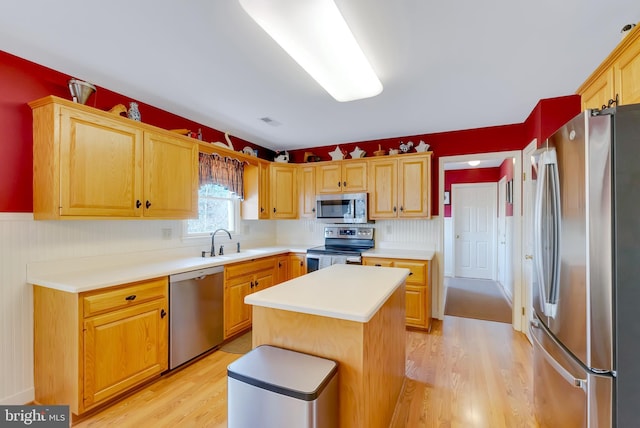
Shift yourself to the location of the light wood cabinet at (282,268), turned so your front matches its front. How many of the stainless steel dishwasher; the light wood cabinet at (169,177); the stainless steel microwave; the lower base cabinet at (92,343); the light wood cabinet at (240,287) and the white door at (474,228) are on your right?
4

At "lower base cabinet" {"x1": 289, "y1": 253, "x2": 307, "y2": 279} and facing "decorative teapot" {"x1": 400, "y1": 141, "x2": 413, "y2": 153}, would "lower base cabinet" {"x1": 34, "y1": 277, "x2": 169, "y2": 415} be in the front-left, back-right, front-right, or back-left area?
back-right

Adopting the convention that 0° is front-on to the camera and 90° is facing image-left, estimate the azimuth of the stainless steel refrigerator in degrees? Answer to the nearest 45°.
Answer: approximately 45°

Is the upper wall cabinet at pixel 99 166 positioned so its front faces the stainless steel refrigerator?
yes

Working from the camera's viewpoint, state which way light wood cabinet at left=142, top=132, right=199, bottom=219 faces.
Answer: facing the viewer and to the right of the viewer

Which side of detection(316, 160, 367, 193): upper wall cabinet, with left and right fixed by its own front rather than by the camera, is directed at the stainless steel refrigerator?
front

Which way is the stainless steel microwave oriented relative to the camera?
toward the camera

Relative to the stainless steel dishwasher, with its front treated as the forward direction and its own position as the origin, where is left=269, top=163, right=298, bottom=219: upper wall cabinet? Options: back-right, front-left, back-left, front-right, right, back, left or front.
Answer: left

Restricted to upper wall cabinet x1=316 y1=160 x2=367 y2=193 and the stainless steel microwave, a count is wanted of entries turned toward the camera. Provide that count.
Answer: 2

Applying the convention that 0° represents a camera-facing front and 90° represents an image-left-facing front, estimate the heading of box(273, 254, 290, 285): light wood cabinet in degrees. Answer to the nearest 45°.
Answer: approximately 315°

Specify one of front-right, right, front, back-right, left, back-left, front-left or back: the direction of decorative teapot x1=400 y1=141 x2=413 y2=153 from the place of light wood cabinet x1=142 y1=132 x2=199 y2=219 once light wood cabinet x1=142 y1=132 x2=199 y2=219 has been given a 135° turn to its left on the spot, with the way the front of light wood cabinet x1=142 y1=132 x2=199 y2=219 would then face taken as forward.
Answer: right

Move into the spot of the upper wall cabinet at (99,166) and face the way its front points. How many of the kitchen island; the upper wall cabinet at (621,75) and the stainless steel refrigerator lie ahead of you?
3

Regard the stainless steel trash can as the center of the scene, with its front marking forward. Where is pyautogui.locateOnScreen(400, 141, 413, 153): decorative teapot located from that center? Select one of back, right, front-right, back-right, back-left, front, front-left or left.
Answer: back

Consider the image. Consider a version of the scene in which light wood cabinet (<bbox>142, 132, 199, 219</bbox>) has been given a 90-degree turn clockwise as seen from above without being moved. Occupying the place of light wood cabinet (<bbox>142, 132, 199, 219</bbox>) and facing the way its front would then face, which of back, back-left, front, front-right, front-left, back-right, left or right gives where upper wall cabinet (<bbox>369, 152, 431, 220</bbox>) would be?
back-left

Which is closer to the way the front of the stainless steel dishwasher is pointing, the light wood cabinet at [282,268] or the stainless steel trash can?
the stainless steel trash can

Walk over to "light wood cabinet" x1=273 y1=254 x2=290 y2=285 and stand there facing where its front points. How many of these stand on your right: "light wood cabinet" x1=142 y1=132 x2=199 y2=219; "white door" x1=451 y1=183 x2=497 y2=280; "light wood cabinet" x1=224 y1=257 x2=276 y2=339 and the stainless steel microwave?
2

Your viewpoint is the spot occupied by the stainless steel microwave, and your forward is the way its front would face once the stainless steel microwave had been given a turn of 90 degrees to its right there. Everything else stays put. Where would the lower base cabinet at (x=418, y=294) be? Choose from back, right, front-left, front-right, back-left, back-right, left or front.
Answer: back-left

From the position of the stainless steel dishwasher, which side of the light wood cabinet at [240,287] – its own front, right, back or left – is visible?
right

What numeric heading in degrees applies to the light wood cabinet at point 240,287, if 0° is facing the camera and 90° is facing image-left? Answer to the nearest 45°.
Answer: approximately 315°
